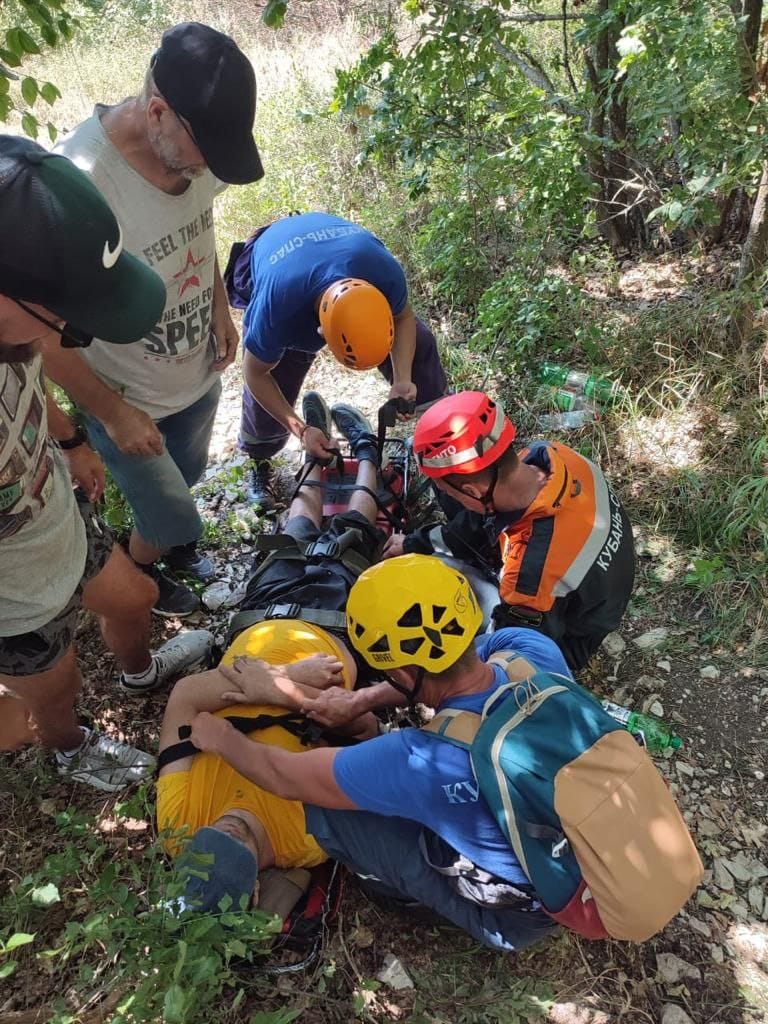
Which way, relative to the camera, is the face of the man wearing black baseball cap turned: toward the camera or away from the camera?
toward the camera

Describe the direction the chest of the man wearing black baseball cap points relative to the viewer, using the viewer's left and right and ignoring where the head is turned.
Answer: facing the viewer and to the right of the viewer

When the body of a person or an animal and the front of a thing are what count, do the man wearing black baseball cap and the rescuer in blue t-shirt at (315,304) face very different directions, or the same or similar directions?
same or similar directions

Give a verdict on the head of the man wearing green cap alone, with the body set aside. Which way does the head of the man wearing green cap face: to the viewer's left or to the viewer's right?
to the viewer's right

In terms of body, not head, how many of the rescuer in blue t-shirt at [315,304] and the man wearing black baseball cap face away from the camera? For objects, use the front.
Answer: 0

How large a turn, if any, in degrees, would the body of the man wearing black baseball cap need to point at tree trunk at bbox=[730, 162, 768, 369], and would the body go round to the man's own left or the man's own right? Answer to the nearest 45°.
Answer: approximately 45° to the man's own left

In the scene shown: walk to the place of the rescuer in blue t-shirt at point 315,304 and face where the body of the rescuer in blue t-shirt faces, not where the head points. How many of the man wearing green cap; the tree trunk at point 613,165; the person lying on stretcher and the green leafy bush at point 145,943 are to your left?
1

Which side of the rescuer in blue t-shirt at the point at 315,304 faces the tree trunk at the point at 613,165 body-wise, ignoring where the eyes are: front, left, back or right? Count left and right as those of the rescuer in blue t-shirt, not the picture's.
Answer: left

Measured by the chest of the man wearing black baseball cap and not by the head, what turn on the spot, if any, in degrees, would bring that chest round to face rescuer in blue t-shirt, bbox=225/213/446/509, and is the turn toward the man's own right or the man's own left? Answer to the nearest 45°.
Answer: approximately 90° to the man's own left

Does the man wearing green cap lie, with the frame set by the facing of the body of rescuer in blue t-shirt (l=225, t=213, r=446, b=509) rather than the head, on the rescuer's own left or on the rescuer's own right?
on the rescuer's own right

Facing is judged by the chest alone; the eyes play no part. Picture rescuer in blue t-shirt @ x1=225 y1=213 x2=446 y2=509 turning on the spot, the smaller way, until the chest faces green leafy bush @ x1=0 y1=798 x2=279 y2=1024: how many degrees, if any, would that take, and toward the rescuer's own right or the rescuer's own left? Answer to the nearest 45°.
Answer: approximately 45° to the rescuer's own right
